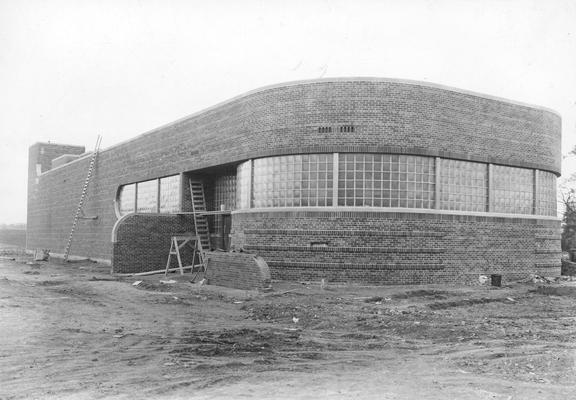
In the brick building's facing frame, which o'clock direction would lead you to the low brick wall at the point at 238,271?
The low brick wall is roughly at 1 o'clock from the brick building.

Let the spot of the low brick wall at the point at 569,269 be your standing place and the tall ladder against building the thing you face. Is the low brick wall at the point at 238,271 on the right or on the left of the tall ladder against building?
left

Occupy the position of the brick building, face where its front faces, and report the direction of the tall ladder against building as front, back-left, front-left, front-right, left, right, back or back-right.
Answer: right

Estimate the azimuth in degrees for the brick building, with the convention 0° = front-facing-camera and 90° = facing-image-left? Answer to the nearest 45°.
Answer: approximately 45°

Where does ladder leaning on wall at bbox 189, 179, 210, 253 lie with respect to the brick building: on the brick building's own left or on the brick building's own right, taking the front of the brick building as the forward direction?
on the brick building's own right
